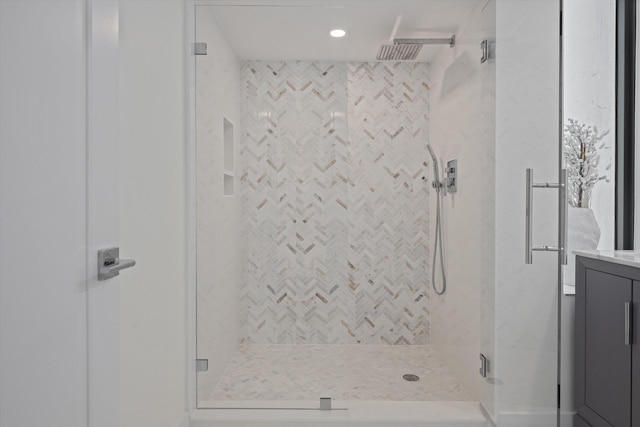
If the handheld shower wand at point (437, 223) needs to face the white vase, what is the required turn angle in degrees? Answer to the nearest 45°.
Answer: approximately 135° to its left

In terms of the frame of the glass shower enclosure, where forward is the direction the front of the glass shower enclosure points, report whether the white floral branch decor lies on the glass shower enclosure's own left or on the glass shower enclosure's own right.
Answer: on the glass shower enclosure's own left

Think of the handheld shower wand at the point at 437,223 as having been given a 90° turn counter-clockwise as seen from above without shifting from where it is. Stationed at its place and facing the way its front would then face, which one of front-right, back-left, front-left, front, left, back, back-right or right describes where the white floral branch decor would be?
front-left

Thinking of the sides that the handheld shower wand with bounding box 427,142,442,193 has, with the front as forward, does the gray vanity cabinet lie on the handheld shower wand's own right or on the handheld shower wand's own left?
on the handheld shower wand's own left

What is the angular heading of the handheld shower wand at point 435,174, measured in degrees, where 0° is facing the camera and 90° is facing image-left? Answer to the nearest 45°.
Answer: approximately 90°

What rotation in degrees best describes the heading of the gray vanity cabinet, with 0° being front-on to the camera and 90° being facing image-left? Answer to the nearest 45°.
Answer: approximately 45°
